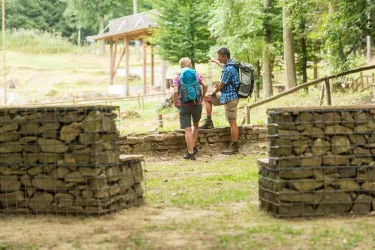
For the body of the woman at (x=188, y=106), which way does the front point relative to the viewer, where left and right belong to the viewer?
facing away from the viewer

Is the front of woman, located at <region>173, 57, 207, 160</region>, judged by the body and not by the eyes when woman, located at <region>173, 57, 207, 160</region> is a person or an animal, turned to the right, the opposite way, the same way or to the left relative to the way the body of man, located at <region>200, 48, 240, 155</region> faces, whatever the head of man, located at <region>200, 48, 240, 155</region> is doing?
to the right

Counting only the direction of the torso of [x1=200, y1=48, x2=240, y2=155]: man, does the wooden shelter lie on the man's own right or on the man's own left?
on the man's own right

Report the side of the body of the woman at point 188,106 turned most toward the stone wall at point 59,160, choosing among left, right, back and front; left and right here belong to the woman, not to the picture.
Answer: back

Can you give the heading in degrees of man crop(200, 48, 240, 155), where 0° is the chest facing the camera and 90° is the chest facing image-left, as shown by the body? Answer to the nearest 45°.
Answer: approximately 90°

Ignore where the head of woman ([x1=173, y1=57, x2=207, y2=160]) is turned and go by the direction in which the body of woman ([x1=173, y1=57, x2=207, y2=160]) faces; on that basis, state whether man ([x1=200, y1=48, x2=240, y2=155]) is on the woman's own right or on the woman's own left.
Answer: on the woman's own right

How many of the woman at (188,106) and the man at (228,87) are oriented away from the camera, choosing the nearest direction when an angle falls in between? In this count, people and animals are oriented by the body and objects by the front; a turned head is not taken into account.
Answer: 1

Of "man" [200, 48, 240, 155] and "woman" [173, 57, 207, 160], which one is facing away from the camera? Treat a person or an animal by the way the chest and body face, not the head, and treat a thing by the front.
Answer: "woman" [173, 57, 207, 160]

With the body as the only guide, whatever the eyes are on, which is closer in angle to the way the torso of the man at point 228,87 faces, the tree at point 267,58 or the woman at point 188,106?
the woman

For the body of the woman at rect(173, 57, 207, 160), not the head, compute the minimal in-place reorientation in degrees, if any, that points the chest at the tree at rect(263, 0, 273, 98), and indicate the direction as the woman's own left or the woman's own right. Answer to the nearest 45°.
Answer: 0° — they already face it

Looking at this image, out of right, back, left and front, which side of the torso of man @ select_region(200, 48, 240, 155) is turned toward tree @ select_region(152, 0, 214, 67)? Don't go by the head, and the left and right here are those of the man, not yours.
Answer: right

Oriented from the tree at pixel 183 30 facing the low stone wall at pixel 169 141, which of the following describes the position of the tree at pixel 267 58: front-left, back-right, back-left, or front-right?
front-left

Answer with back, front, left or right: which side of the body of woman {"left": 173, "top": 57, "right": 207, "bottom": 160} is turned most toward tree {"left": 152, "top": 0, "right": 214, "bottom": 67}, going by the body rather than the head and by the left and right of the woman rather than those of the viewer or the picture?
front

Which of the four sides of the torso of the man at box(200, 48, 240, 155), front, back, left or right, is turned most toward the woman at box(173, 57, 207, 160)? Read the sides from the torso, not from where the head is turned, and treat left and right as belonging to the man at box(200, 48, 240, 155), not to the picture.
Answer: front

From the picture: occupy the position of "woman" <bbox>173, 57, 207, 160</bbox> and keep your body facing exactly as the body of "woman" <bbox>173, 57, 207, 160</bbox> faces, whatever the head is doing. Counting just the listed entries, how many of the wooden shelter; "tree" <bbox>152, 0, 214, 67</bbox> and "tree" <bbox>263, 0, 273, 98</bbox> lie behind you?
0

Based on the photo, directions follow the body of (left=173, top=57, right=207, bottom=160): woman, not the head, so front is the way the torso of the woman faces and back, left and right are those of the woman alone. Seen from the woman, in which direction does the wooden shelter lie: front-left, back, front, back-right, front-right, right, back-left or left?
front
